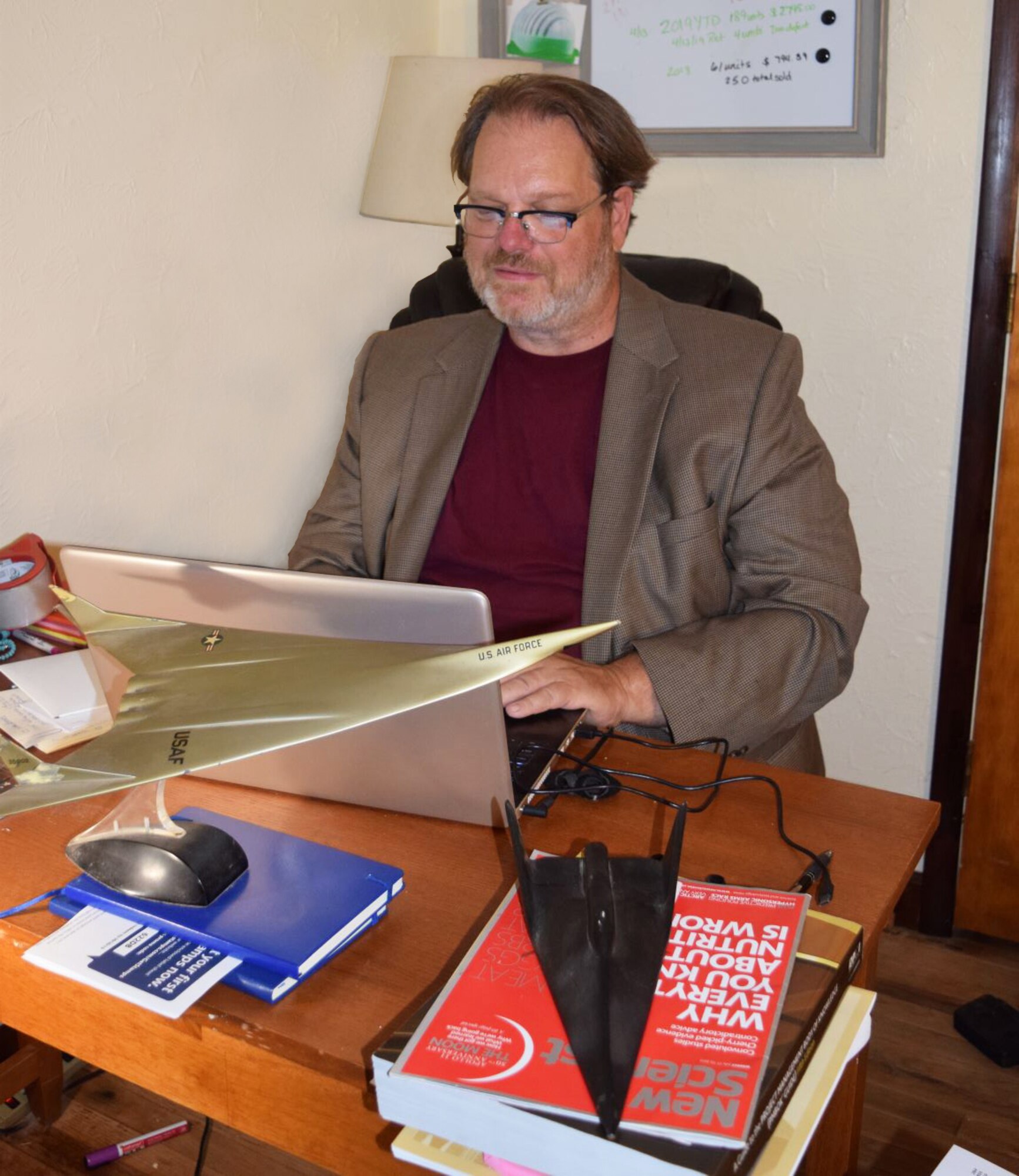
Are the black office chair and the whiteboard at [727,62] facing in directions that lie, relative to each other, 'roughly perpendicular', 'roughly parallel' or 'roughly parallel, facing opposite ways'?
roughly parallel

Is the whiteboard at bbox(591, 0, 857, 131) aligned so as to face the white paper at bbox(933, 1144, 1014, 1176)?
yes

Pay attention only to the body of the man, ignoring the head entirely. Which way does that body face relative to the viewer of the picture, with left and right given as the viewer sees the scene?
facing the viewer and to the left of the viewer

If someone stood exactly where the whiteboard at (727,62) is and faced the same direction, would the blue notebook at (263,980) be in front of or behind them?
in front

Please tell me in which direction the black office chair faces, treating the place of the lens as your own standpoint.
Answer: facing the viewer

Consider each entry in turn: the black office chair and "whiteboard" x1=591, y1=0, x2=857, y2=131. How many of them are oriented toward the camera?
2

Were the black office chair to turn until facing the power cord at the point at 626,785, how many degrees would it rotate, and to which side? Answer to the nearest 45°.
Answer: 0° — it already faces it

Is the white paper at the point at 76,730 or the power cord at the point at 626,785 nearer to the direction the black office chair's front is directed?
the power cord

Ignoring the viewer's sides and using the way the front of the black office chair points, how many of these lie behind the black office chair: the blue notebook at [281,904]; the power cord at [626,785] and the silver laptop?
0

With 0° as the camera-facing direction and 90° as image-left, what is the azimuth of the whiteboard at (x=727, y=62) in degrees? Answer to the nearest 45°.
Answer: approximately 0°

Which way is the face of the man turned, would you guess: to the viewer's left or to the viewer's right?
to the viewer's left

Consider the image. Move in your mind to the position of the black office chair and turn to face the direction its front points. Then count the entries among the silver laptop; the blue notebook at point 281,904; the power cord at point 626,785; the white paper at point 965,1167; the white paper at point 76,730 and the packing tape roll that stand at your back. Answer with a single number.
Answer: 0
